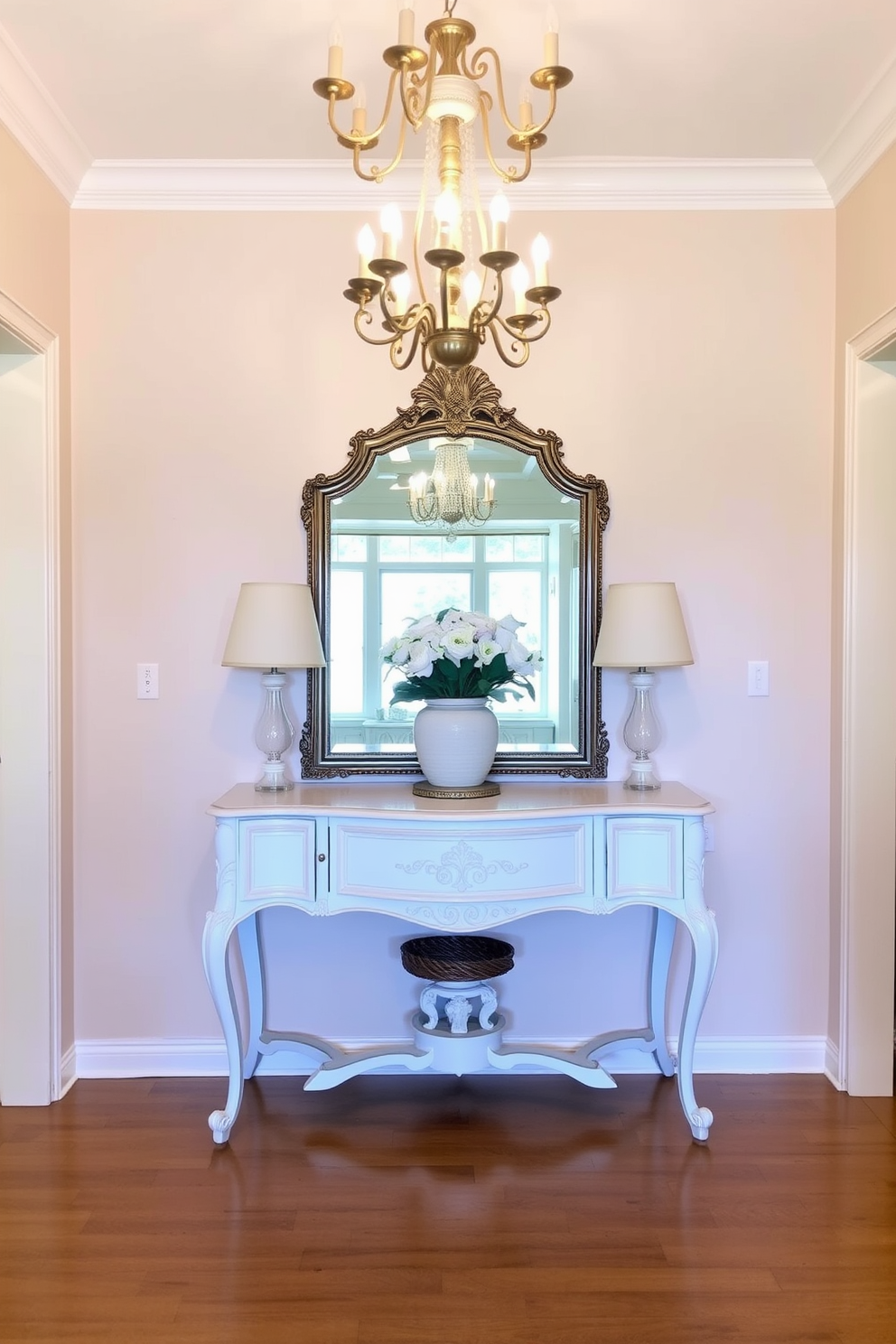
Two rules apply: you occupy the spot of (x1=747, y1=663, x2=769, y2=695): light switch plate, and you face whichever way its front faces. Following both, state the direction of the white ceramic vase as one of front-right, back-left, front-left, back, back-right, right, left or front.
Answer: front-right

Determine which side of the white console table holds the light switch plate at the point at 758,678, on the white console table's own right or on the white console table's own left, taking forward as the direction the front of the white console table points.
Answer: on the white console table's own left

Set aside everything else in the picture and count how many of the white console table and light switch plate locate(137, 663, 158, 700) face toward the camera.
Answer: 2

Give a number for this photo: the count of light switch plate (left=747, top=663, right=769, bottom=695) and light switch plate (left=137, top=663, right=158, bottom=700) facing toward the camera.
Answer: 2

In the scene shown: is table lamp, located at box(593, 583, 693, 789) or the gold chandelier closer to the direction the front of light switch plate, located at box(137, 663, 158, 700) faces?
the gold chandelier

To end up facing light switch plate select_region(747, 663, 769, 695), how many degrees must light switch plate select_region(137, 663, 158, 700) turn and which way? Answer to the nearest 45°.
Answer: approximately 90° to its left

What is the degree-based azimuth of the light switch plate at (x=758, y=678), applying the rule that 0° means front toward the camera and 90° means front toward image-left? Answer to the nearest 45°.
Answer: approximately 0°

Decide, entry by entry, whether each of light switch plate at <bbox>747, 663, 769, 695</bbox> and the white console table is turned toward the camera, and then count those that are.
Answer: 2

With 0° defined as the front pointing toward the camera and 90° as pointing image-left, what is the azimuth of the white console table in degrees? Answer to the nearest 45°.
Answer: approximately 0°
